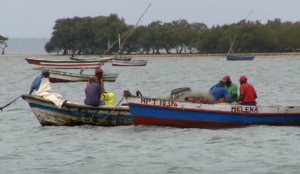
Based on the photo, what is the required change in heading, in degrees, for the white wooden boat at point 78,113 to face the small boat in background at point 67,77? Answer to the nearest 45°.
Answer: approximately 90° to its right

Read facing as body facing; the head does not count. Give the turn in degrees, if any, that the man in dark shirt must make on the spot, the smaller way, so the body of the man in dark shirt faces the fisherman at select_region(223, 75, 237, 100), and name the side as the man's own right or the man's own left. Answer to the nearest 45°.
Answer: approximately 90° to the man's own right

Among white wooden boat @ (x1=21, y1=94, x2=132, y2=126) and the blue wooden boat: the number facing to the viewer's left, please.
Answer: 2

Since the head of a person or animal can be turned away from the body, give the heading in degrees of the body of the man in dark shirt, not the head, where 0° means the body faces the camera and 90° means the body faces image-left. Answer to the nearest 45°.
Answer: approximately 180°

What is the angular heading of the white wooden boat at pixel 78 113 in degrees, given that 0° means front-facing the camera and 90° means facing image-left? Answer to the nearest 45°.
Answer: approximately 90°

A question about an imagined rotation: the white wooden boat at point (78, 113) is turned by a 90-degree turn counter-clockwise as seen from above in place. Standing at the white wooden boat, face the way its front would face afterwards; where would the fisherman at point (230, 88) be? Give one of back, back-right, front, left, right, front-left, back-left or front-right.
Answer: left

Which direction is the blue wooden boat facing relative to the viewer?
to the viewer's left

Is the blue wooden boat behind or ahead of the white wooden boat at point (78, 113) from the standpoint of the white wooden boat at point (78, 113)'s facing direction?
behind

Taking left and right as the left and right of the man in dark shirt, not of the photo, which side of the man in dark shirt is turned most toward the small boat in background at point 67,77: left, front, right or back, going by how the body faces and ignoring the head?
front
